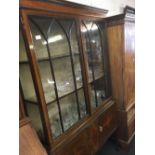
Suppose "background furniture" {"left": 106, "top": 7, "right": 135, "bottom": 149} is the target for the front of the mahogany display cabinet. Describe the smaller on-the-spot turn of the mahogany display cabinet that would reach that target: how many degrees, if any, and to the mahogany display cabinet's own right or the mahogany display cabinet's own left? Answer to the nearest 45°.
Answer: approximately 90° to the mahogany display cabinet's own left
